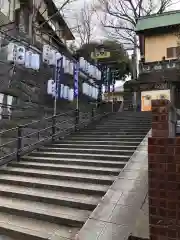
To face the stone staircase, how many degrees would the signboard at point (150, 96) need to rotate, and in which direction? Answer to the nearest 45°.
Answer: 0° — it already faces it

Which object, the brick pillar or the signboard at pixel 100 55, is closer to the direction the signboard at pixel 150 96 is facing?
the brick pillar

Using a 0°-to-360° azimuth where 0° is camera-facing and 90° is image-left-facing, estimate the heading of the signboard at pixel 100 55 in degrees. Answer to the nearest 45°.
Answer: approximately 0°

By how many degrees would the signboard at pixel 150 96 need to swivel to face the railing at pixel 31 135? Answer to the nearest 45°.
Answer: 0° — it already faces it

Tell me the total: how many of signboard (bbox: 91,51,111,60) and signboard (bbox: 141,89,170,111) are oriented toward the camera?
2

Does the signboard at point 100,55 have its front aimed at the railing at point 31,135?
yes

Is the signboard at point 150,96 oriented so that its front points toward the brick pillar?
yes

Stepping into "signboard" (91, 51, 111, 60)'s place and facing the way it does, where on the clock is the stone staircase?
The stone staircase is roughly at 12 o'clock from the signboard.

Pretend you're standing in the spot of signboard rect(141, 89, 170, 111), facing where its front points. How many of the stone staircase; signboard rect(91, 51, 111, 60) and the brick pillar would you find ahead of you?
2
